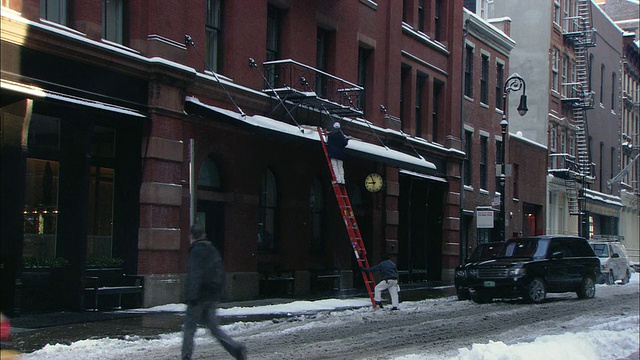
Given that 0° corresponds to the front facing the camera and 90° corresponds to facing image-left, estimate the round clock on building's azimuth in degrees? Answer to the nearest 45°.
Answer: approximately 0°

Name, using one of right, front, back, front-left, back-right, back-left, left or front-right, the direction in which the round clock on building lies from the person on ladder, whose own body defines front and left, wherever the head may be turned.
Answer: front-right

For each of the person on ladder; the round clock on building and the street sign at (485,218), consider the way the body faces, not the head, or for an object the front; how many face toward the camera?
2

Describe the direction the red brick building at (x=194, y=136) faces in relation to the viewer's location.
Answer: facing the viewer and to the right of the viewer

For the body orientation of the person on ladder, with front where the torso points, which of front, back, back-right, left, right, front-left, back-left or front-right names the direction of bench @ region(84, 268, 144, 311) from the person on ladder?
left

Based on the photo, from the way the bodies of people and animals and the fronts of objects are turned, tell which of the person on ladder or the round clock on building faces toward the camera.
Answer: the round clock on building

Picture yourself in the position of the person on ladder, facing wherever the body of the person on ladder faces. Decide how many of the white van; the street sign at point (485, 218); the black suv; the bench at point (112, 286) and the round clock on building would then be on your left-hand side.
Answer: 1

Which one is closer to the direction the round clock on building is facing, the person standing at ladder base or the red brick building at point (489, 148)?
the person standing at ladder base

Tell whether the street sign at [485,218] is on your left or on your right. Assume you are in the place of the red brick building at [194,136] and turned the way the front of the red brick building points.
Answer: on your left

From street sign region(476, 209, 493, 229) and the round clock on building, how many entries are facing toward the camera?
2

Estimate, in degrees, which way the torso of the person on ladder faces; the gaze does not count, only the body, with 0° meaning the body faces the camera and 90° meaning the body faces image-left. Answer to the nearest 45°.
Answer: approximately 135°

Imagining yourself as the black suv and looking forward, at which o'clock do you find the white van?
The white van is roughly at 5 o'clock from the black suv.
